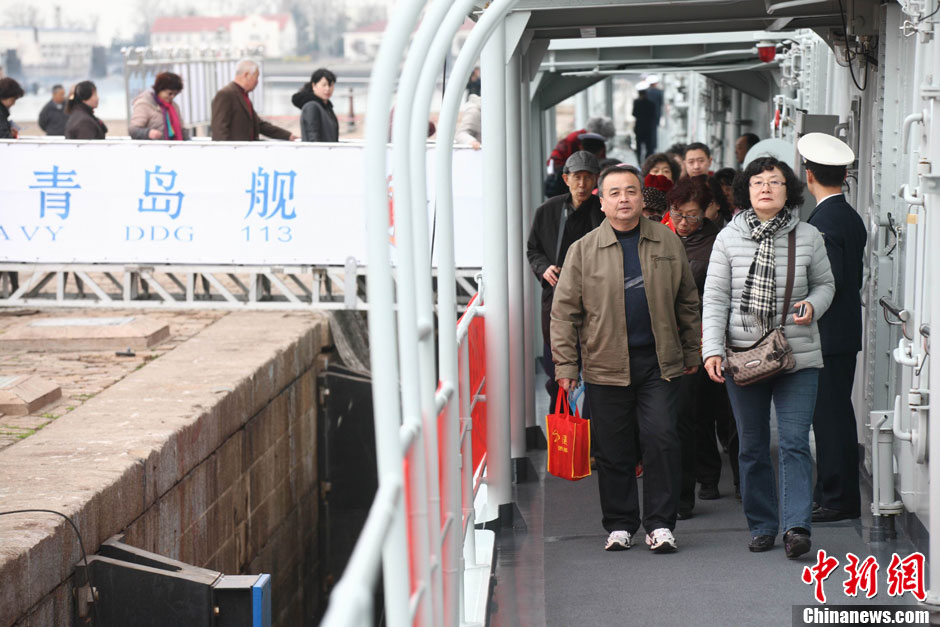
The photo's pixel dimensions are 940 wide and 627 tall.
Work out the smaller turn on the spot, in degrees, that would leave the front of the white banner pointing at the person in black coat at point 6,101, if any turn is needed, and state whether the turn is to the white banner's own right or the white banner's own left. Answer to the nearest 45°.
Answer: approximately 135° to the white banner's own right

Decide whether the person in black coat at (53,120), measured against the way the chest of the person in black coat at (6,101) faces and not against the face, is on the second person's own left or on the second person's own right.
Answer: on the second person's own left

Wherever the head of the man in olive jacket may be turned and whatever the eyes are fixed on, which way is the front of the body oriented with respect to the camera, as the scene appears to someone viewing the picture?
toward the camera

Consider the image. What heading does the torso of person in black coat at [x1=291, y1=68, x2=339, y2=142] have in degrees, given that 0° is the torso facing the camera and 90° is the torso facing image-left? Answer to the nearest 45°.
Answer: approximately 315°

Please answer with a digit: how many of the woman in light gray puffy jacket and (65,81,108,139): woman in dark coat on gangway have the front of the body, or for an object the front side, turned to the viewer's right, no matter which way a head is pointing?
1

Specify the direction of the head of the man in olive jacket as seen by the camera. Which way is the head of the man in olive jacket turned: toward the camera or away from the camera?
toward the camera

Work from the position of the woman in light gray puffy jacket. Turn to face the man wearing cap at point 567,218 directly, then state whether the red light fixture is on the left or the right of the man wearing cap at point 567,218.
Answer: right

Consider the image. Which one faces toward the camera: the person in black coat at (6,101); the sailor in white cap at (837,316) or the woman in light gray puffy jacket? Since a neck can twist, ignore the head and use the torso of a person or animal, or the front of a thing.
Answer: the woman in light gray puffy jacket

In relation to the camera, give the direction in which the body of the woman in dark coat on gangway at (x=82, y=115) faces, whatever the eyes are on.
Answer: to the viewer's right

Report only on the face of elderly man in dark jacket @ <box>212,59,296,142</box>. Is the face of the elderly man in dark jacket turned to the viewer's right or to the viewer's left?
to the viewer's right

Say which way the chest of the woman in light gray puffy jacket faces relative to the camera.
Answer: toward the camera

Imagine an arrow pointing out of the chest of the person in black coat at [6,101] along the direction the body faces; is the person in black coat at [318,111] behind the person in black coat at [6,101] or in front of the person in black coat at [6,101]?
in front

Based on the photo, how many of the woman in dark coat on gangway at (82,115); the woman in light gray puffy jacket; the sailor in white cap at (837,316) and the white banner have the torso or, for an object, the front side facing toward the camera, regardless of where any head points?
2

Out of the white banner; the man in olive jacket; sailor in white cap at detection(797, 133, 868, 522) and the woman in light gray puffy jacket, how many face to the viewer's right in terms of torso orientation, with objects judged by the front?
0

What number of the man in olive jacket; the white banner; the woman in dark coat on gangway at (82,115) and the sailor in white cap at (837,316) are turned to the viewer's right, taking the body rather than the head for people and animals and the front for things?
1

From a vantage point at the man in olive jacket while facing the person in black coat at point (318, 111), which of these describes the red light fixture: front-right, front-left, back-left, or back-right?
front-right
